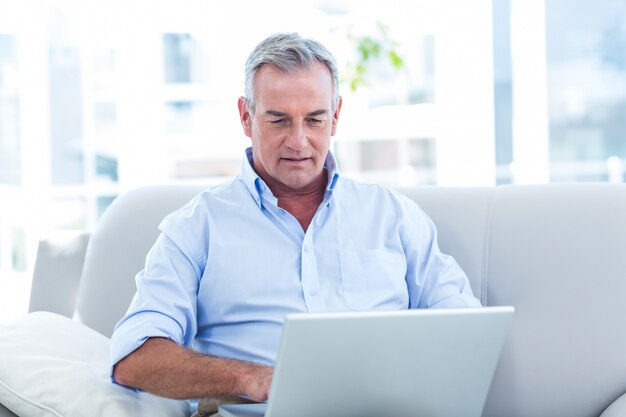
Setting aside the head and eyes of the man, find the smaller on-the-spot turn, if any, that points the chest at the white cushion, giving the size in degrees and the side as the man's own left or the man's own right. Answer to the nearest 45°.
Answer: approximately 45° to the man's own right

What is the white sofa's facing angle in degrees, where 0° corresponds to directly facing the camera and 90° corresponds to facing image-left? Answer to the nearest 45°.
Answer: approximately 0°
